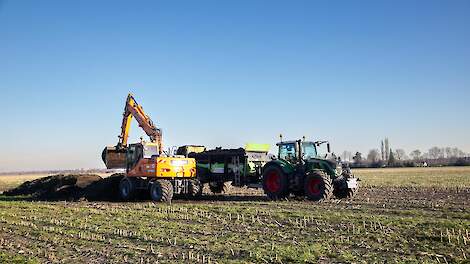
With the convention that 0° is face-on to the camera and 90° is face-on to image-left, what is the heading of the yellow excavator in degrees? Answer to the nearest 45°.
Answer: approximately 135°

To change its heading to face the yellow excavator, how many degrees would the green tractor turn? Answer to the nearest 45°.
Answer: approximately 135° to its right

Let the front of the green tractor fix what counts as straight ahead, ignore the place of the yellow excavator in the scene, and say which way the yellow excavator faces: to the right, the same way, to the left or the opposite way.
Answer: the opposite way

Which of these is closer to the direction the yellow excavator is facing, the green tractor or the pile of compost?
the pile of compost

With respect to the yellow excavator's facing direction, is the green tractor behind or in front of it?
behind

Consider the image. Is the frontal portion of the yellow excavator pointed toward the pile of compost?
yes

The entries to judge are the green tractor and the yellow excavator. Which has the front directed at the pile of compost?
the yellow excavator

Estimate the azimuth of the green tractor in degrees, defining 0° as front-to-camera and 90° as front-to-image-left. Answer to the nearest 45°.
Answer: approximately 315°

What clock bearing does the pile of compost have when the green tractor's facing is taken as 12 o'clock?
The pile of compost is roughly at 5 o'clock from the green tractor.
